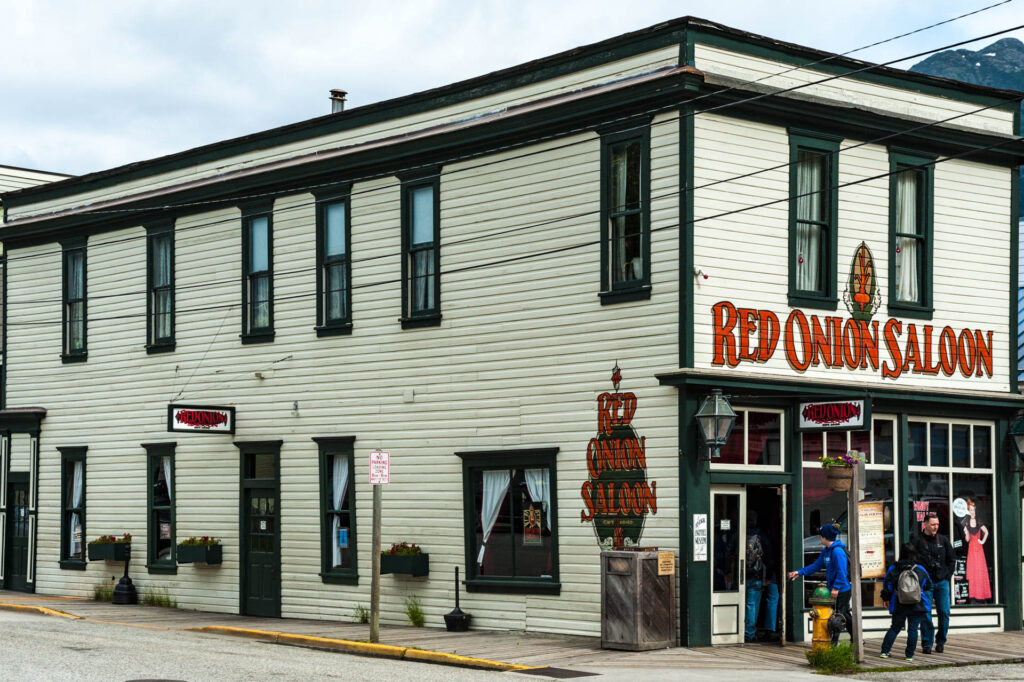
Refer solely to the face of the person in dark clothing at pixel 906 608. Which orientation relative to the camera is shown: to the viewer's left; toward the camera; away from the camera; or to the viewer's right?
away from the camera

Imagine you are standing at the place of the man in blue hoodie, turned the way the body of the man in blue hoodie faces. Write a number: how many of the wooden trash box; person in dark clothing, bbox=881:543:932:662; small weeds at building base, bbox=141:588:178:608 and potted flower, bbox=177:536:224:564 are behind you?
1

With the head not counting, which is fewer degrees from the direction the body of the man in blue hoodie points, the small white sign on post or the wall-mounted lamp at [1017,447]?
the small white sign on post

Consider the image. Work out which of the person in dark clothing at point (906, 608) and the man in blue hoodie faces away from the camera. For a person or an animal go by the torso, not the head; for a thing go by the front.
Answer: the person in dark clothing

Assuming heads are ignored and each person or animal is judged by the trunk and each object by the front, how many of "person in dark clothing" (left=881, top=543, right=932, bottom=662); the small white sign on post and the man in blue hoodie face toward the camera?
1

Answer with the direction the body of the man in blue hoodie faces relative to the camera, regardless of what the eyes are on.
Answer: to the viewer's left

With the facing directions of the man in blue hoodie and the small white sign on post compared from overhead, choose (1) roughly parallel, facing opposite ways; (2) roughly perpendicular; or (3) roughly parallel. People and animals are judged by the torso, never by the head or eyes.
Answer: roughly perpendicular

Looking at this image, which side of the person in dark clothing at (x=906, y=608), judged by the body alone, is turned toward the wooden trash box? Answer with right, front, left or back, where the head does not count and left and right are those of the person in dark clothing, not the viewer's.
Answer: left

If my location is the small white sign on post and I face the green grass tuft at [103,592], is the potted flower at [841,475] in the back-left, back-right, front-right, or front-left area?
back-right

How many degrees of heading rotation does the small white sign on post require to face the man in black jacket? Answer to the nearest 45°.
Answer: approximately 90° to its left

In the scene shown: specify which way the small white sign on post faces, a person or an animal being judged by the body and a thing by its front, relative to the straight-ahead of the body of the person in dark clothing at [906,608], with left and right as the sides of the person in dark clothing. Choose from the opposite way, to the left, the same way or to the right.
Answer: the opposite way

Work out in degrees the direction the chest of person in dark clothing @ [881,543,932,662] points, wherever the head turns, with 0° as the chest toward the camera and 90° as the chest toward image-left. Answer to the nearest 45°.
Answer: approximately 180°

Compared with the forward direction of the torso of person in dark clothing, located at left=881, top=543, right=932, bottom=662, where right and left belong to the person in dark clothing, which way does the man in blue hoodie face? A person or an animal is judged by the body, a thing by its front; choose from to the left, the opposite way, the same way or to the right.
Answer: to the left
